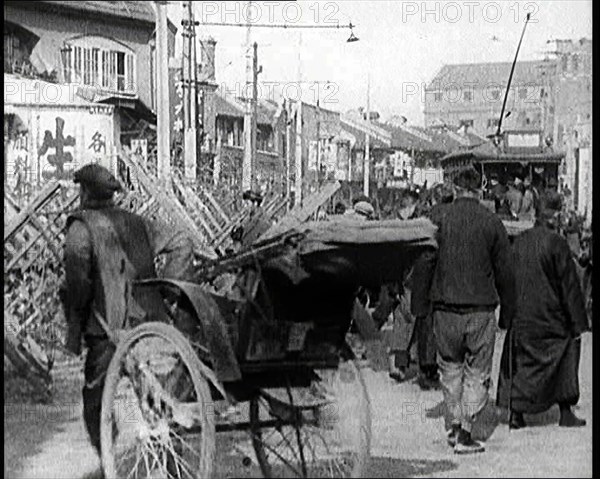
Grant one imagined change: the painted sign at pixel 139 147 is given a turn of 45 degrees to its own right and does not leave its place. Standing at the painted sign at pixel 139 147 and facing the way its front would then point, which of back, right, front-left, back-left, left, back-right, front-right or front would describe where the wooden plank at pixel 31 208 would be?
front-left

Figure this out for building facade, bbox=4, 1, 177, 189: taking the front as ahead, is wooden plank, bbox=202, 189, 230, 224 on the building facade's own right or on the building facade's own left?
on the building facade's own left

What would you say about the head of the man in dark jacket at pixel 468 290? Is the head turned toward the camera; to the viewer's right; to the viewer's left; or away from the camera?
away from the camera

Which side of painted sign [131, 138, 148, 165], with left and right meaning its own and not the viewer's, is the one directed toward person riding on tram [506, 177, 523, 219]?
left

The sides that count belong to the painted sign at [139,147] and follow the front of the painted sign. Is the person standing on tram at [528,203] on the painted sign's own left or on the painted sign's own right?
on the painted sign's own left

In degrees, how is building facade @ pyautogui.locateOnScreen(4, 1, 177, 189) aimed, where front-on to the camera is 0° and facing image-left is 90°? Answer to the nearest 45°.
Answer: approximately 315°
